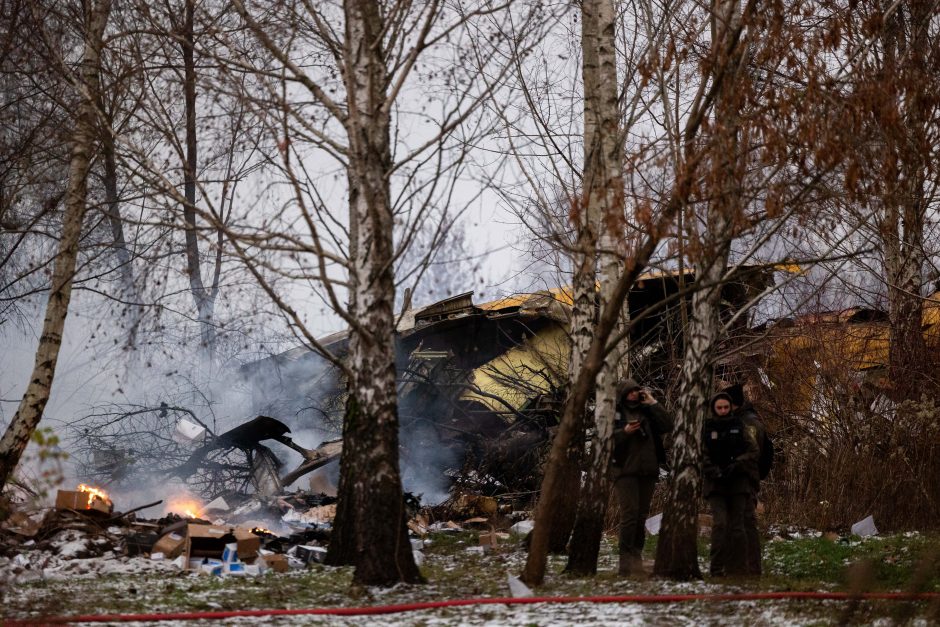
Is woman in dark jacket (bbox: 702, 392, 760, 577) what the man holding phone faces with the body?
no

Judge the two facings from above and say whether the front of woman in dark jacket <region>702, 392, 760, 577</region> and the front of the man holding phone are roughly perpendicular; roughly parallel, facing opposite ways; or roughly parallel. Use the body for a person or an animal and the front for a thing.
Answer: roughly parallel

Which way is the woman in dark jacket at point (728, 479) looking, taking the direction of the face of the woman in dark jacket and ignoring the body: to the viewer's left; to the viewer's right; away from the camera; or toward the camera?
toward the camera

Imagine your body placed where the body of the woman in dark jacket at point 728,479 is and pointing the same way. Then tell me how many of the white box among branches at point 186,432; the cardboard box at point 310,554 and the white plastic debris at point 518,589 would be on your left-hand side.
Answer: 0

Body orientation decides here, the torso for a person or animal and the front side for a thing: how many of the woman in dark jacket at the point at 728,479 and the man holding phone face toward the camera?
2

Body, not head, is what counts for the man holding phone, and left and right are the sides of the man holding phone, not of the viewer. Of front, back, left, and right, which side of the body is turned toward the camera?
front

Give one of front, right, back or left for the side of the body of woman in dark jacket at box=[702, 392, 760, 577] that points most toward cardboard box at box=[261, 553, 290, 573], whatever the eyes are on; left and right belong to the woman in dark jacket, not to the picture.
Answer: right

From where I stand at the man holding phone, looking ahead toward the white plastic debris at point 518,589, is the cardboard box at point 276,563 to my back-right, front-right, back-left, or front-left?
front-right

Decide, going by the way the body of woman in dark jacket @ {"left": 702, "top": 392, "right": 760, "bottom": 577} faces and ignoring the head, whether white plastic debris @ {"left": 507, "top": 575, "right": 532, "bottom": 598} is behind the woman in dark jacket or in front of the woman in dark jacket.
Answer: in front

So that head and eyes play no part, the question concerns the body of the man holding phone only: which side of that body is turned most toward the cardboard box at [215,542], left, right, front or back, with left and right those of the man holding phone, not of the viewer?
right

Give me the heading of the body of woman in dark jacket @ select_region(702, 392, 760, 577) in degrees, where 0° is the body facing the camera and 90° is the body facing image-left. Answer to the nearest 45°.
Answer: approximately 0°

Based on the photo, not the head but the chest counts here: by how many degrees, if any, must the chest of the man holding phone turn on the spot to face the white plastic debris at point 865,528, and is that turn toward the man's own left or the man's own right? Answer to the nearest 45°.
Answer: approximately 135° to the man's own left
